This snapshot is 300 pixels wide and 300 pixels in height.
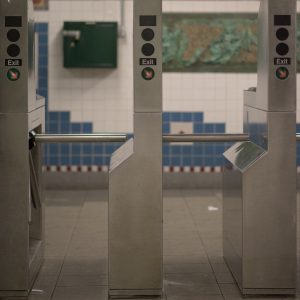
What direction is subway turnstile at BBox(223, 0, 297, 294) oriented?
toward the camera

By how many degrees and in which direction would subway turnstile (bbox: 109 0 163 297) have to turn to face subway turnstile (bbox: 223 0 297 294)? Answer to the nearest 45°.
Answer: approximately 90° to its left

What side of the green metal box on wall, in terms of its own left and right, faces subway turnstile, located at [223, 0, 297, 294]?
front

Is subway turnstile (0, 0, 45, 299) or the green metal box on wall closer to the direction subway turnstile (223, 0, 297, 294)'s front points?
the subway turnstile

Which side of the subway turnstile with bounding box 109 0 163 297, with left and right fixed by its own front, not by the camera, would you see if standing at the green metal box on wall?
back

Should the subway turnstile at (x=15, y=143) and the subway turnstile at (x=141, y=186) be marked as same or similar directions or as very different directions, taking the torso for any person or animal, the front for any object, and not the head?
same or similar directions

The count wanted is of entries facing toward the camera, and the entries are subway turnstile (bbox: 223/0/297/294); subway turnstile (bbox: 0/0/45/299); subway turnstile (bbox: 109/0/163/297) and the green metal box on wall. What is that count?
4

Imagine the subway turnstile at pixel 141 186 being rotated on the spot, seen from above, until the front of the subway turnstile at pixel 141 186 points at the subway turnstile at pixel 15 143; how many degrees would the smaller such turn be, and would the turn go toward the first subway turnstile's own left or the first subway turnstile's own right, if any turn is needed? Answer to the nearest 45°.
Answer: approximately 90° to the first subway turnstile's own right

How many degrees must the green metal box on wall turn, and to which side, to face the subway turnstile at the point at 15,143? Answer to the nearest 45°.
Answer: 0° — it already faces it

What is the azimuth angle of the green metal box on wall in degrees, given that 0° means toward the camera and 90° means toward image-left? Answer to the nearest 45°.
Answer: approximately 0°

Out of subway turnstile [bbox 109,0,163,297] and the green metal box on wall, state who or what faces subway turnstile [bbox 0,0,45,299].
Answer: the green metal box on wall

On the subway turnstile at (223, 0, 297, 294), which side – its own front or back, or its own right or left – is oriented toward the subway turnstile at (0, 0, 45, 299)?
right

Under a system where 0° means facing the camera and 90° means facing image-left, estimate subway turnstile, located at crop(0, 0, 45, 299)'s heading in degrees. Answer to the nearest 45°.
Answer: approximately 0°

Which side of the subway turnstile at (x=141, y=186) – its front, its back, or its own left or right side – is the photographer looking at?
front
